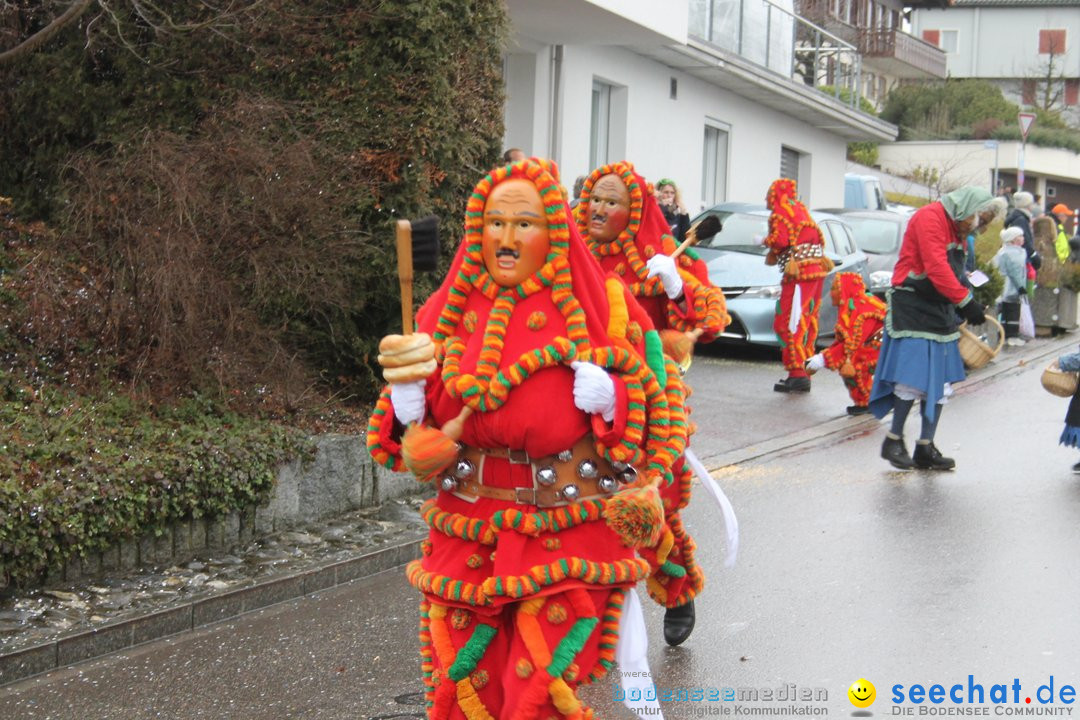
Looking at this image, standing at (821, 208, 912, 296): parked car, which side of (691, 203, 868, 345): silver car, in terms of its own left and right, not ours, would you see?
back

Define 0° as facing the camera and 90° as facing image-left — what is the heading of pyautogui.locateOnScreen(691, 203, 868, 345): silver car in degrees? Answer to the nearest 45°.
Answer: approximately 45°

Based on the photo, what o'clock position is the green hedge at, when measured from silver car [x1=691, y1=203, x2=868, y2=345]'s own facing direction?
The green hedge is roughly at 11 o'clock from the silver car.

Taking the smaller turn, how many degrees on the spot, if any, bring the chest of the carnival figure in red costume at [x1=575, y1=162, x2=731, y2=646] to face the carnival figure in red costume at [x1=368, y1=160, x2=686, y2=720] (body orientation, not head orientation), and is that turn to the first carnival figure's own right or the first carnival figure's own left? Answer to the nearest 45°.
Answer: approximately 45° to the first carnival figure's own left

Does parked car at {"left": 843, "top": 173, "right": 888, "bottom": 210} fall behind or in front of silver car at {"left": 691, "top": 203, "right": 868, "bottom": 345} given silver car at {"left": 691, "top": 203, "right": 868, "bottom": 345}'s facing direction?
behind

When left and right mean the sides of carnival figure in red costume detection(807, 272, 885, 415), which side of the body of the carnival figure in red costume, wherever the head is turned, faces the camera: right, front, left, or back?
left

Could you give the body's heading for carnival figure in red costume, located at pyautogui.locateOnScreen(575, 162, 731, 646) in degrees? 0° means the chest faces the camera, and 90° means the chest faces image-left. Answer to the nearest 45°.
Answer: approximately 45°
